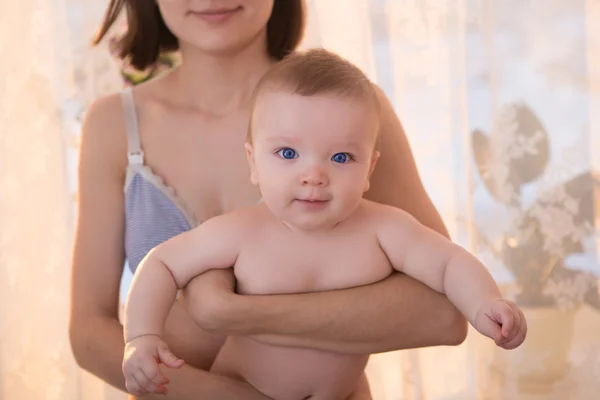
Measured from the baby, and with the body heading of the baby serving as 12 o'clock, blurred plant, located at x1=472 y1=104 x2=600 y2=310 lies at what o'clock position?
The blurred plant is roughly at 7 o'clock from the baby.

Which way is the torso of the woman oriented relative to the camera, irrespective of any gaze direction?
toward the camera

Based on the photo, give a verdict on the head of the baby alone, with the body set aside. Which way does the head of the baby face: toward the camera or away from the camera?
toward the camera

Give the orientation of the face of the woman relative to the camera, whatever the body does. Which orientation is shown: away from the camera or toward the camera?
toward the camera
